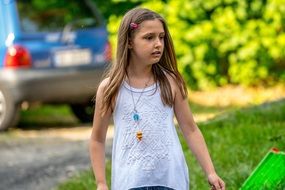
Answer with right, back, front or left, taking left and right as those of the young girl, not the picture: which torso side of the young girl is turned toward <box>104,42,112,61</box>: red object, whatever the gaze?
back

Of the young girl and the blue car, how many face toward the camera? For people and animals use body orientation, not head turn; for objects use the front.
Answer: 1

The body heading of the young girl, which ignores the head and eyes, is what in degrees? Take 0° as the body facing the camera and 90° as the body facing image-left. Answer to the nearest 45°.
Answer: approximately 0°

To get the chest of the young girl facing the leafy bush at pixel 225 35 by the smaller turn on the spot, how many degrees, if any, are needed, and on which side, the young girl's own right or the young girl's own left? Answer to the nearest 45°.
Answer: approximately 180°

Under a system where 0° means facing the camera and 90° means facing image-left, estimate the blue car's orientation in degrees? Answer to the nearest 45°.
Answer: approximately 135°
